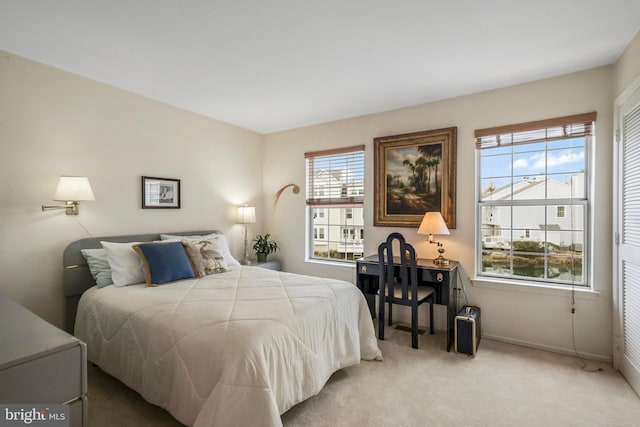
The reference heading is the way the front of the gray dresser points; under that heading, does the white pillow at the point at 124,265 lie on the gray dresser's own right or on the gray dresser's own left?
on the gray dresser's own left

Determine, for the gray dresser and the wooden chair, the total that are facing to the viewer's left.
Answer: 0

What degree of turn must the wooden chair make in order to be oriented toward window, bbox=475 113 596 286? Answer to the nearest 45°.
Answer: approximately 45° to its right

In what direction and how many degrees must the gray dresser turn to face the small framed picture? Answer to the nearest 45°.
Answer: approximately 90° to its left

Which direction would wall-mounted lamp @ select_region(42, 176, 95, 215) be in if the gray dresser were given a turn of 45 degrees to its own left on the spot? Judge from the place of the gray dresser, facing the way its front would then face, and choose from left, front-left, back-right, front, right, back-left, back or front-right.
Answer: left

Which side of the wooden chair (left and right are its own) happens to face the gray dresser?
back

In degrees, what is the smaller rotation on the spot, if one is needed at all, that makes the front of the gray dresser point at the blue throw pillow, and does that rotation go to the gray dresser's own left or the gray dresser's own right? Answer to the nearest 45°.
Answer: approximately 90° to the gray dresser's own left

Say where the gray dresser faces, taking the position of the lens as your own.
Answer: facing the viewer and to the right of the viewer

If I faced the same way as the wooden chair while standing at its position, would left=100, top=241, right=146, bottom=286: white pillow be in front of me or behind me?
behind

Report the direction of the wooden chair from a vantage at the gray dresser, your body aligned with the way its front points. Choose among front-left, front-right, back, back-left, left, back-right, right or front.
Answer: front-left

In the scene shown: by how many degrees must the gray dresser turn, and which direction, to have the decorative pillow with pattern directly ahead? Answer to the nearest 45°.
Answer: approximately 90° to its left

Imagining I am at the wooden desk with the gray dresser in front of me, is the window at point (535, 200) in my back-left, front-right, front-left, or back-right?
back-left

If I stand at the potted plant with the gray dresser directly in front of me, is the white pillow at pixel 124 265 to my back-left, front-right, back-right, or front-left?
front-right

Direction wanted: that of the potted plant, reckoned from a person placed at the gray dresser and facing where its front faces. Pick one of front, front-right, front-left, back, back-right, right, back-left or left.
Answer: left

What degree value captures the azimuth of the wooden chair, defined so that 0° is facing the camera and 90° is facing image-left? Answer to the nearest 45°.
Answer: approximately 225°

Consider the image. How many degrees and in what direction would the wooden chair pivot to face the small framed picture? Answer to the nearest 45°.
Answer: approximately 135° to its left
